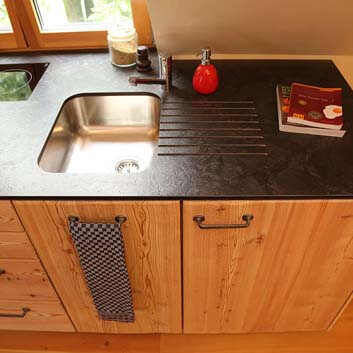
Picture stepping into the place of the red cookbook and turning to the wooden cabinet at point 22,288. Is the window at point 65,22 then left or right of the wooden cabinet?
right

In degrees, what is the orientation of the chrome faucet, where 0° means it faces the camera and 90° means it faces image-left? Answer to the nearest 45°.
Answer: approximately 90°

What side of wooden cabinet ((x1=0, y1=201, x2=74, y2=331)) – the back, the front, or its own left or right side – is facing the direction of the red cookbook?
left

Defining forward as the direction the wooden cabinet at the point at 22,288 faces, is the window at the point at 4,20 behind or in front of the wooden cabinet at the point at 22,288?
behind

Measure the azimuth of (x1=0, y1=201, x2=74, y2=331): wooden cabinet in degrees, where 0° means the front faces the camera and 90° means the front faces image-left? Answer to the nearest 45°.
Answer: approximately 0°
